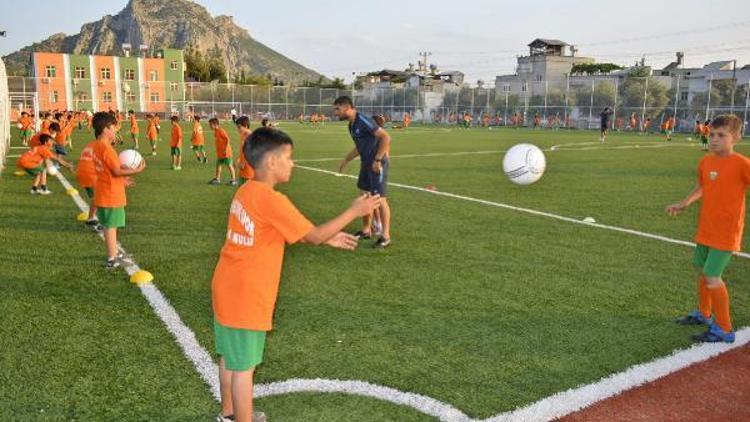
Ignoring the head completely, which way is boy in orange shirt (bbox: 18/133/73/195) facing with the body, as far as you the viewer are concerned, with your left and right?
facing to the right of the viewer

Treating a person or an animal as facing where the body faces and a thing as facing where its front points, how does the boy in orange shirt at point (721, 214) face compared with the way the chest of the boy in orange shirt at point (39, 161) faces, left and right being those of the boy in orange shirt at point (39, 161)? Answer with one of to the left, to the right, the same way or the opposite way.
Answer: the opposite way

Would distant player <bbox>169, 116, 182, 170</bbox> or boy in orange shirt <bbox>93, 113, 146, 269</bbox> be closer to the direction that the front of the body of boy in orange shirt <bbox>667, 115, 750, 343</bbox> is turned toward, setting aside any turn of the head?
the boy in orange shirt

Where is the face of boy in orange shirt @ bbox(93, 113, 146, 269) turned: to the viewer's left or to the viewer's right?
to the viewer's right

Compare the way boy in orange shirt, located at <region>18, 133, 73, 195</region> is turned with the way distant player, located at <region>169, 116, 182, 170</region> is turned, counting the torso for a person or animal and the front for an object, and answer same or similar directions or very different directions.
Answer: very different directions

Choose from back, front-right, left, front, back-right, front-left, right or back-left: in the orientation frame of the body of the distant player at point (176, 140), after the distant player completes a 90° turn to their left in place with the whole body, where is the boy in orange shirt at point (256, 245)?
right

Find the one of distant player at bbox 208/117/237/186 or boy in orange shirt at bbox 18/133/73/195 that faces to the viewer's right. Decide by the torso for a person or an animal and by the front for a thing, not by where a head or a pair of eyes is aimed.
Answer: the boy in orange shirt

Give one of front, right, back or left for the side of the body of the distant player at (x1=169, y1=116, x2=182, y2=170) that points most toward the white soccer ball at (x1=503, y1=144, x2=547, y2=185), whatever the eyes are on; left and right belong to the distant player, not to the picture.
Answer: left
